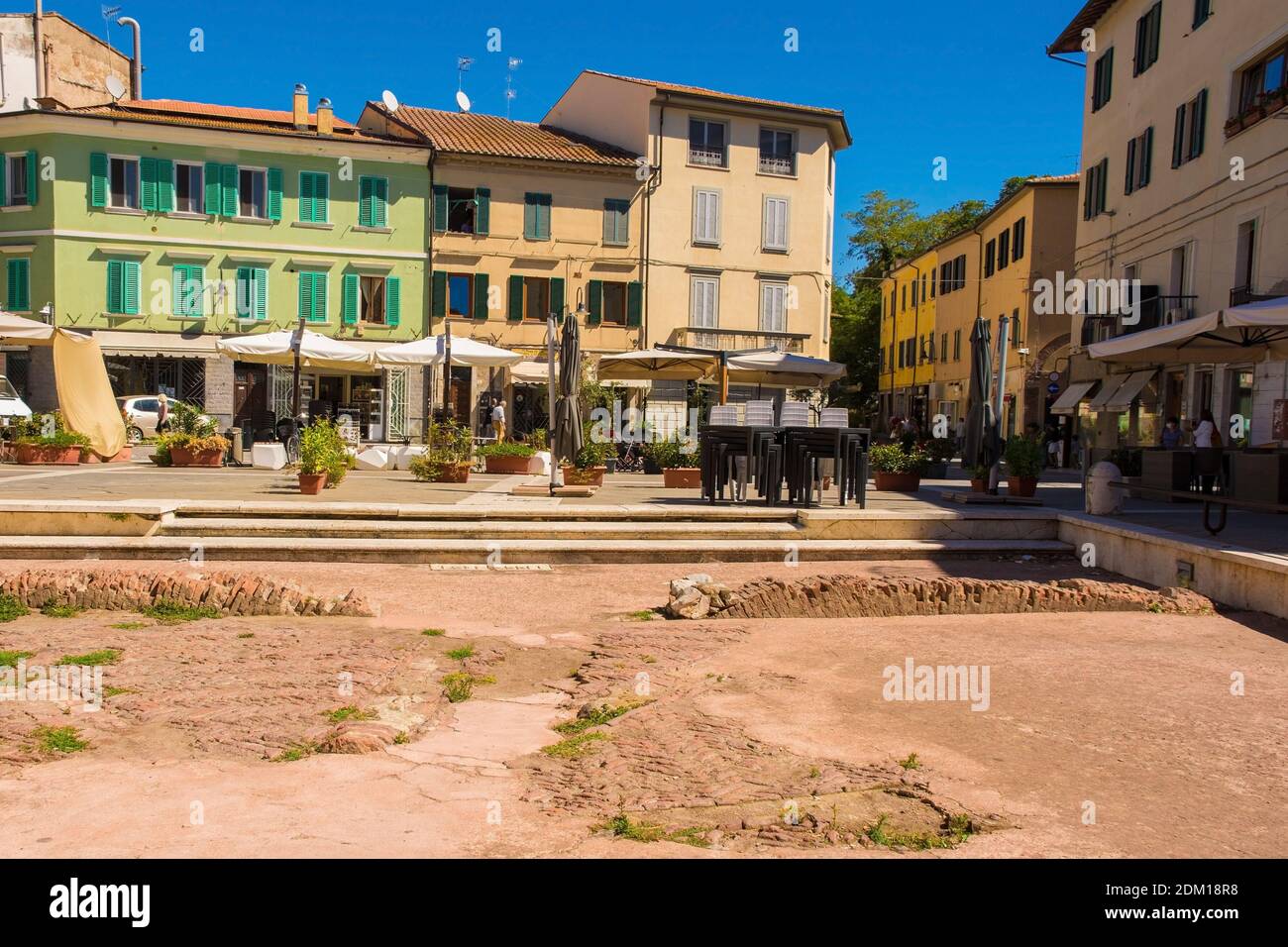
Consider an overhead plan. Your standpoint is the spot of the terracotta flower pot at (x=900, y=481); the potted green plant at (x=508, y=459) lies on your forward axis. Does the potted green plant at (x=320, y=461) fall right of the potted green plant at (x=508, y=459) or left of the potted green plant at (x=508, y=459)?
left

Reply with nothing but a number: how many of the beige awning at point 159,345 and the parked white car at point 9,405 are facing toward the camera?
1

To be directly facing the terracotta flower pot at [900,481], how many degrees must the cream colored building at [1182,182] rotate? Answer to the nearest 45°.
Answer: approximately 45° to its left

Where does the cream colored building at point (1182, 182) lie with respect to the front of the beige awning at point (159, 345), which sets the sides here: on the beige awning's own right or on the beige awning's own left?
on the beige awning's own left

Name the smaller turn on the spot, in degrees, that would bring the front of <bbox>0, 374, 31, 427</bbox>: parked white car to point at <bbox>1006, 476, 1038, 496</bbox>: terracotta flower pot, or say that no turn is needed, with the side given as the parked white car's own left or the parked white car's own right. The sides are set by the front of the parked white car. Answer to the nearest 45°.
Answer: approximately 45° to the parked white car's own right

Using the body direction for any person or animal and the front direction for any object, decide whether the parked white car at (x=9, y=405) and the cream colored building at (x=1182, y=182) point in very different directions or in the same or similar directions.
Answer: very different directions

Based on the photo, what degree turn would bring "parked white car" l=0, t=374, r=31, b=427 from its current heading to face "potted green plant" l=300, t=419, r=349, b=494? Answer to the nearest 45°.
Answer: approximately 90° to its right

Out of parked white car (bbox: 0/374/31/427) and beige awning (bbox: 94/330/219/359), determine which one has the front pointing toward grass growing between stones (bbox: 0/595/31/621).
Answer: the beige awning

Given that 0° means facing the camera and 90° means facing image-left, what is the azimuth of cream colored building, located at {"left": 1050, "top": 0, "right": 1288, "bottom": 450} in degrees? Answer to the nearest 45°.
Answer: approximately 45°

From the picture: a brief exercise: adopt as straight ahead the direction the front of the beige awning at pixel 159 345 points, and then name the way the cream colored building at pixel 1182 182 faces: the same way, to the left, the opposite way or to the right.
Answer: to the right

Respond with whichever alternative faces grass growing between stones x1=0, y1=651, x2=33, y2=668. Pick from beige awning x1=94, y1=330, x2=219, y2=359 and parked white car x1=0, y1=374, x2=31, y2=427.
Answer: the beige awning

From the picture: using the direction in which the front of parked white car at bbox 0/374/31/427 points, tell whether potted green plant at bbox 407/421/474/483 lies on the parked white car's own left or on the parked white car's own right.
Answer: on the parked white car's own right

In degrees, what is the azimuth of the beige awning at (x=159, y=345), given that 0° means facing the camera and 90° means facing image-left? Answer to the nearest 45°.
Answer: approximately 0°
